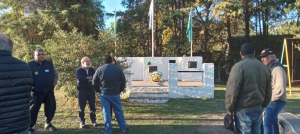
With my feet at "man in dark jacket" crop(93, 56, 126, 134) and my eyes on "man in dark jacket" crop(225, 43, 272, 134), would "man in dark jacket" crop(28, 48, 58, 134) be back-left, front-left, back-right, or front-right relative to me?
back-right

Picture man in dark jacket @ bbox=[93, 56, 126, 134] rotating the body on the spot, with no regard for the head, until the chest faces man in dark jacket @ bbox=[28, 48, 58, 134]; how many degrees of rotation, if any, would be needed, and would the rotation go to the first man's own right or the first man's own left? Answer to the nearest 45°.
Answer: approximately 90° to the first man's own left

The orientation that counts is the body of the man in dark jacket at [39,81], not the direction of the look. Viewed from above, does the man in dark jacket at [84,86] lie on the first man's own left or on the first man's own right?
on the first man's own left

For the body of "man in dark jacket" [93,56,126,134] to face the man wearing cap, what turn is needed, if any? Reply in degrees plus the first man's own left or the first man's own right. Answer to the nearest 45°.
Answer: approximately 135° to the first man's own right

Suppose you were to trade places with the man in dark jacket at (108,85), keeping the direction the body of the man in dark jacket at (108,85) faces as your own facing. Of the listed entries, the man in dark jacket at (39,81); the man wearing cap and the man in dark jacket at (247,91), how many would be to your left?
1

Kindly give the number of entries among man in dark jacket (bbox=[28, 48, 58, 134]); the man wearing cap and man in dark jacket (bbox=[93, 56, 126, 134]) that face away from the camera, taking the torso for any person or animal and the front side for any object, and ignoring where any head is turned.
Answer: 1

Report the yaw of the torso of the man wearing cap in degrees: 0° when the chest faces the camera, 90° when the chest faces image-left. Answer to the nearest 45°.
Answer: approximately 90°

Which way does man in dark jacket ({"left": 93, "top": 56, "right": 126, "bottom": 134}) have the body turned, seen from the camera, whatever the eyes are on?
away from the camera

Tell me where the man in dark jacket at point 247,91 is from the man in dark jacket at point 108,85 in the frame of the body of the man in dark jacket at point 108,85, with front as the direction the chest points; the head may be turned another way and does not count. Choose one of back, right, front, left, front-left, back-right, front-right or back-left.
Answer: back-right

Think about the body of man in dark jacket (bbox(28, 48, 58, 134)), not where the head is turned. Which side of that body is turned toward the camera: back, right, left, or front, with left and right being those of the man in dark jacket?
front
